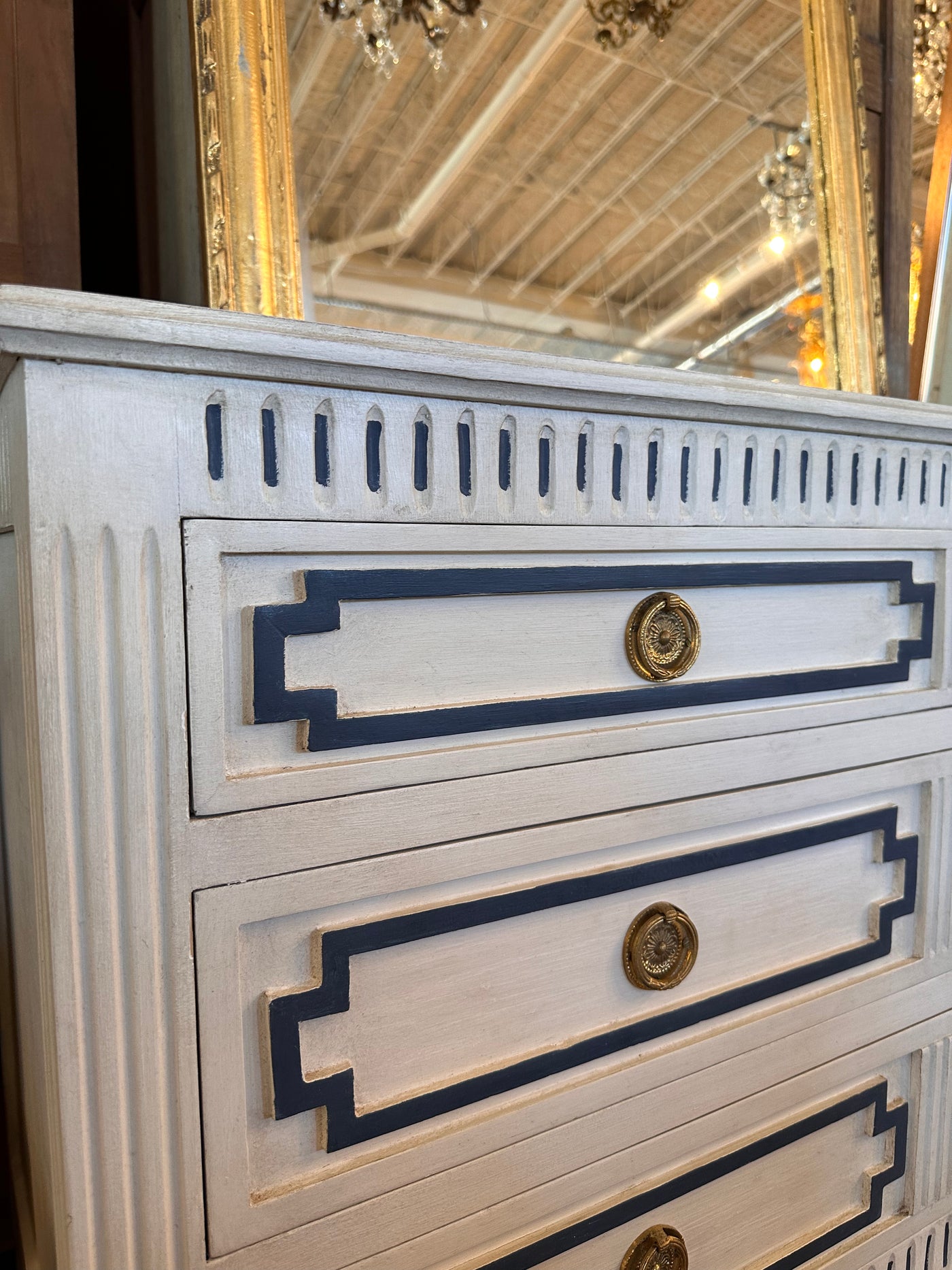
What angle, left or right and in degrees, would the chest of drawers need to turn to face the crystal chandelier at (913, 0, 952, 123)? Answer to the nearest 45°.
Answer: approximately 90° to its left

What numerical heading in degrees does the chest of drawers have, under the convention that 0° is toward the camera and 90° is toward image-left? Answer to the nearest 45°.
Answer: approximately 315°
